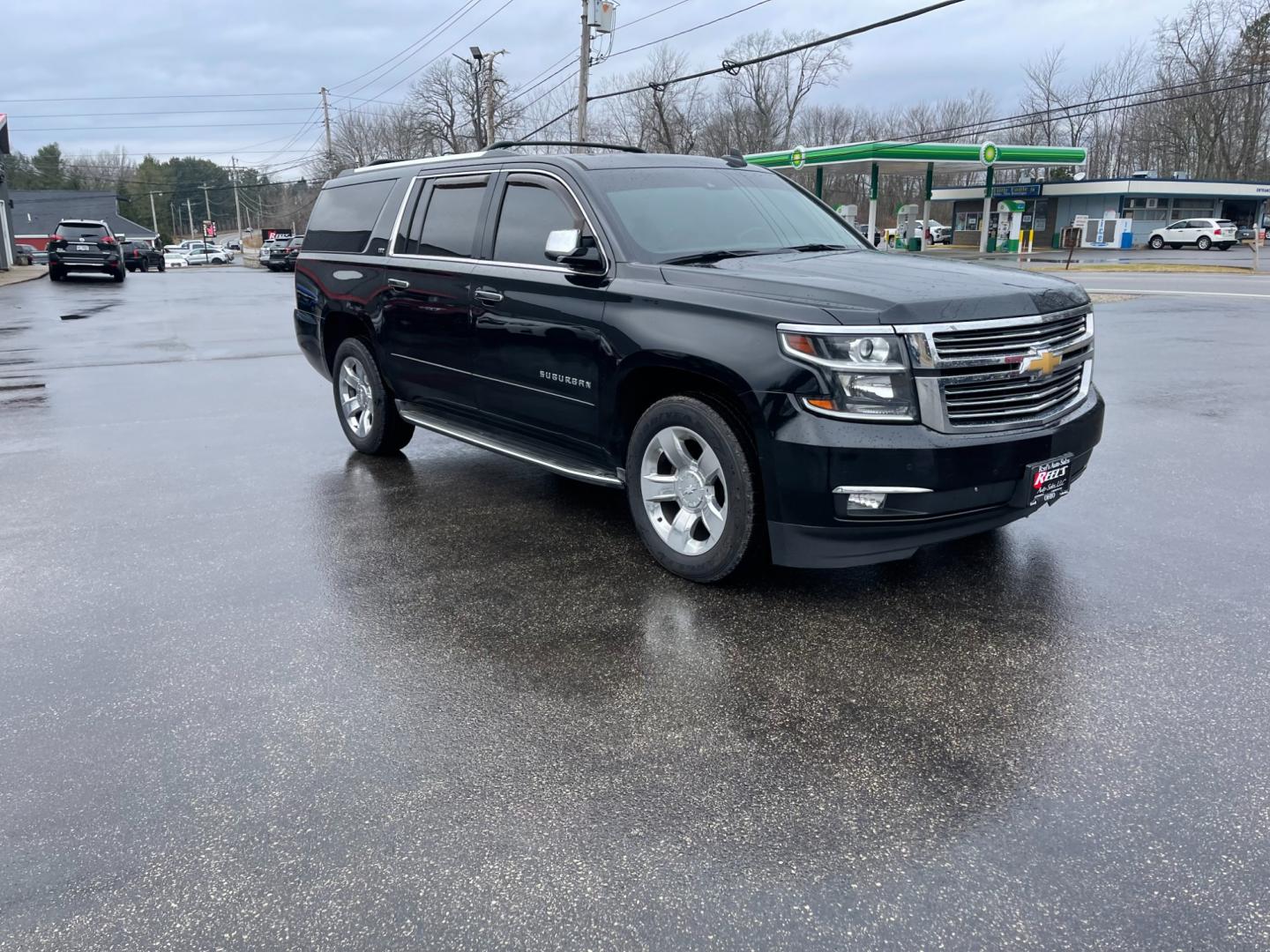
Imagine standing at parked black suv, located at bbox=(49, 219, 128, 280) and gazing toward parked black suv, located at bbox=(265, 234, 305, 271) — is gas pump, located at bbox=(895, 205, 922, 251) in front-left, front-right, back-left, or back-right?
front-right

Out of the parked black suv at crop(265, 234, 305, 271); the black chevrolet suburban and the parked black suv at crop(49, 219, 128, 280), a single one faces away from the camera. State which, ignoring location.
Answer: the parked black suv at crop(49, 219, 128, 280)

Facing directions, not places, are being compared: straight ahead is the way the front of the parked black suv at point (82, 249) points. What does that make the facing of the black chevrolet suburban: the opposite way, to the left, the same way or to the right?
the opposite way

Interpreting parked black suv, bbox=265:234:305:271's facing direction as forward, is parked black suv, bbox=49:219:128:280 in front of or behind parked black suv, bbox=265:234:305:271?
in front

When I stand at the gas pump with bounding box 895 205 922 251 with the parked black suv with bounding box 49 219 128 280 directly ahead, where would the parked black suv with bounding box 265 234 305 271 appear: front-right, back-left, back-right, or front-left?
front-right

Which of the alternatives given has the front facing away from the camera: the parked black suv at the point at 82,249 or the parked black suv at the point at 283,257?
the parked black suv at the point at 82,249

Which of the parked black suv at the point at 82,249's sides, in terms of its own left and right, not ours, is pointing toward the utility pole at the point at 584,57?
right

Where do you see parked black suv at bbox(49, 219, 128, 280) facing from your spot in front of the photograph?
facing away from the viewer

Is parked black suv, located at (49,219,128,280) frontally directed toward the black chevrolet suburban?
no

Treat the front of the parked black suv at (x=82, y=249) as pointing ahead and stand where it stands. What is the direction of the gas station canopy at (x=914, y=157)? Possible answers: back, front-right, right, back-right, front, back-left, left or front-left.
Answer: right

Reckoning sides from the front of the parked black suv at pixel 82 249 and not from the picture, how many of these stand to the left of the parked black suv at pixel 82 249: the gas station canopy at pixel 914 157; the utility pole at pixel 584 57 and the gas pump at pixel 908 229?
0

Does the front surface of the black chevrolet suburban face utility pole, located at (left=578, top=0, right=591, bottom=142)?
no

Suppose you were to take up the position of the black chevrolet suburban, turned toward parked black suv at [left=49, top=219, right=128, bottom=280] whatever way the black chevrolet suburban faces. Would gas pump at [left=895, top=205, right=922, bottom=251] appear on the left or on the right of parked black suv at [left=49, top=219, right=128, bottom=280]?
right

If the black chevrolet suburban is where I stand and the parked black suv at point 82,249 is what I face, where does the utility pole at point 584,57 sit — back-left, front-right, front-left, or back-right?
front-right

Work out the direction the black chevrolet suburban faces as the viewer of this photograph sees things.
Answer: facing the viewer and to the right of the viewer
